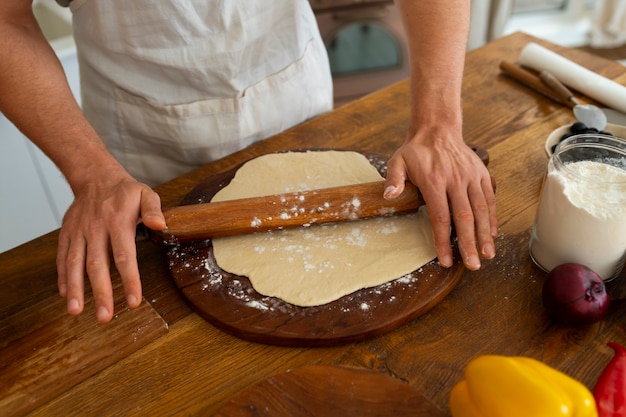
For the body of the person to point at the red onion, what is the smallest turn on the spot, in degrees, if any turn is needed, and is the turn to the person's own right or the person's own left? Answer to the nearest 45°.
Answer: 0° — they already face it

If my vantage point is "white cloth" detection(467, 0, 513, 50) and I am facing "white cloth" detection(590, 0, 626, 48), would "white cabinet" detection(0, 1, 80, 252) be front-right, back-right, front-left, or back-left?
back-right

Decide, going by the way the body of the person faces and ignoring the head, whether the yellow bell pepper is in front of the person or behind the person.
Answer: in front

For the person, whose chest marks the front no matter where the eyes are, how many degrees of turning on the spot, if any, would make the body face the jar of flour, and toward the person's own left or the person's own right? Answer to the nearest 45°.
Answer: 0° — they already face it

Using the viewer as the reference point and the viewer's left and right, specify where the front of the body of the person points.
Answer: facing the viewer and to the right of the viewer

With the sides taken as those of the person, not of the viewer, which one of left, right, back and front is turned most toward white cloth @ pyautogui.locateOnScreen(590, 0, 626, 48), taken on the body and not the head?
left
